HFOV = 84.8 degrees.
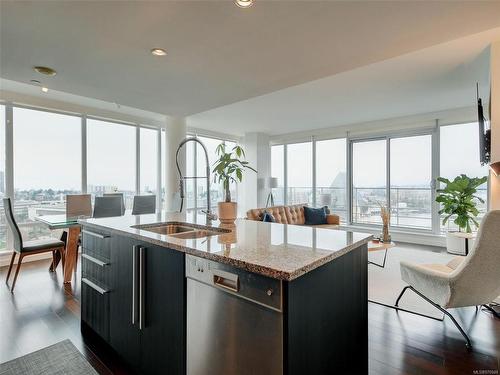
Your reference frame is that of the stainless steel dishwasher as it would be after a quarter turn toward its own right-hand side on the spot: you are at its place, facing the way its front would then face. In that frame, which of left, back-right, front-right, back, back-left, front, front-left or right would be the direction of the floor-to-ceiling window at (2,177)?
front

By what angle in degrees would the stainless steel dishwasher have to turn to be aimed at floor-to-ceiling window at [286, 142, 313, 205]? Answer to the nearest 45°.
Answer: approximately 135° to its right

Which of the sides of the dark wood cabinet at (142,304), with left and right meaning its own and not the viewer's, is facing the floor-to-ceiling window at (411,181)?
back

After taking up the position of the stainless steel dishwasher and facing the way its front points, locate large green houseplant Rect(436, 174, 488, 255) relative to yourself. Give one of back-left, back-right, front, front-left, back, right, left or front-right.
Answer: back

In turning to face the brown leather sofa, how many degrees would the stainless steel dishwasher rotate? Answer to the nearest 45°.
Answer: approximately 135° to its right

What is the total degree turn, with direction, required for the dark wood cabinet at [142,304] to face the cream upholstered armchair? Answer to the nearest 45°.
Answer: approximately 135° to its left

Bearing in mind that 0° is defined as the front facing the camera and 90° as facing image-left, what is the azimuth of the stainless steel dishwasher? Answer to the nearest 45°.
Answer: approximately 45°

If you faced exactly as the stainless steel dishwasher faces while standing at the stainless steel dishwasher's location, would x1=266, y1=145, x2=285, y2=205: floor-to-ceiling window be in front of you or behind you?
behind

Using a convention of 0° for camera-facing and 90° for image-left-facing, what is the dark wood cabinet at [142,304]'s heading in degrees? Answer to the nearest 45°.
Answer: approximately 45°
